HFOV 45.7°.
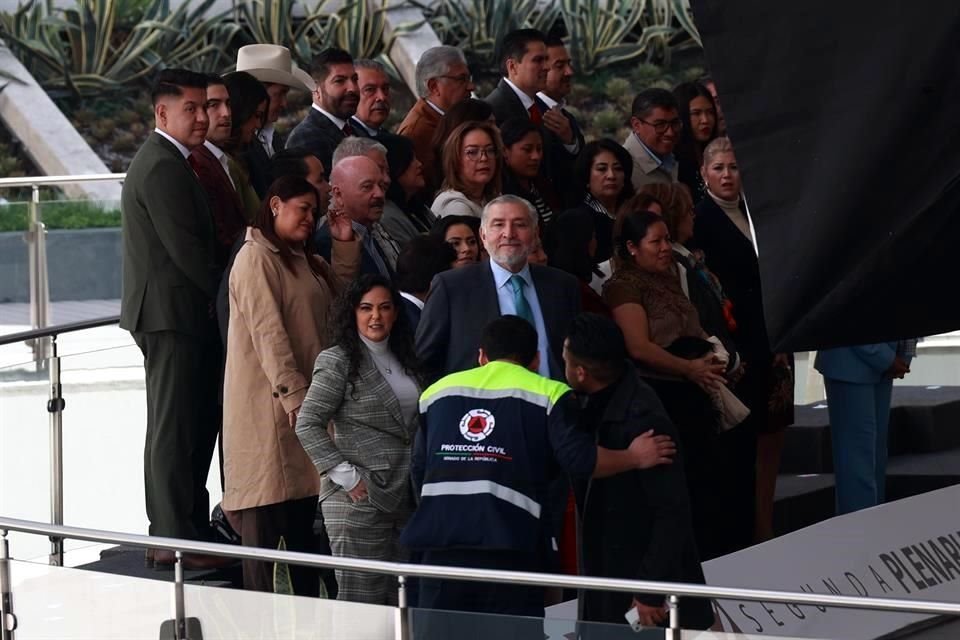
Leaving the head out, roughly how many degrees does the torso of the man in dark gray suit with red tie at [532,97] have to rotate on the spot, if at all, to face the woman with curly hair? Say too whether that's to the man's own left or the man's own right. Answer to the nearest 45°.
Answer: approximately 45° to the man's own right

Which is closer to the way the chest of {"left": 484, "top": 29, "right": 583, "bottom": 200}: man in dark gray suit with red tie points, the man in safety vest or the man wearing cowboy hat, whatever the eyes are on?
the man in safety vest

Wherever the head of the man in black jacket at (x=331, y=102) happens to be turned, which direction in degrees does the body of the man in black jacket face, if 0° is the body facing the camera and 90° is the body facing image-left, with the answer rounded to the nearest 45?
approximately 315°

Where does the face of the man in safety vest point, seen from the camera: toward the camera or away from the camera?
away from the camera

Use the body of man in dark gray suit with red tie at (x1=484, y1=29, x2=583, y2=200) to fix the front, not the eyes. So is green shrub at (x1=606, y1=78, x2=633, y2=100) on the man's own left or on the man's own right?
on the man's own left

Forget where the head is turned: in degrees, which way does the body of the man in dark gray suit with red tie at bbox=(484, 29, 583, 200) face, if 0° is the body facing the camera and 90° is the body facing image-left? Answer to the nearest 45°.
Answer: approximately 315°
